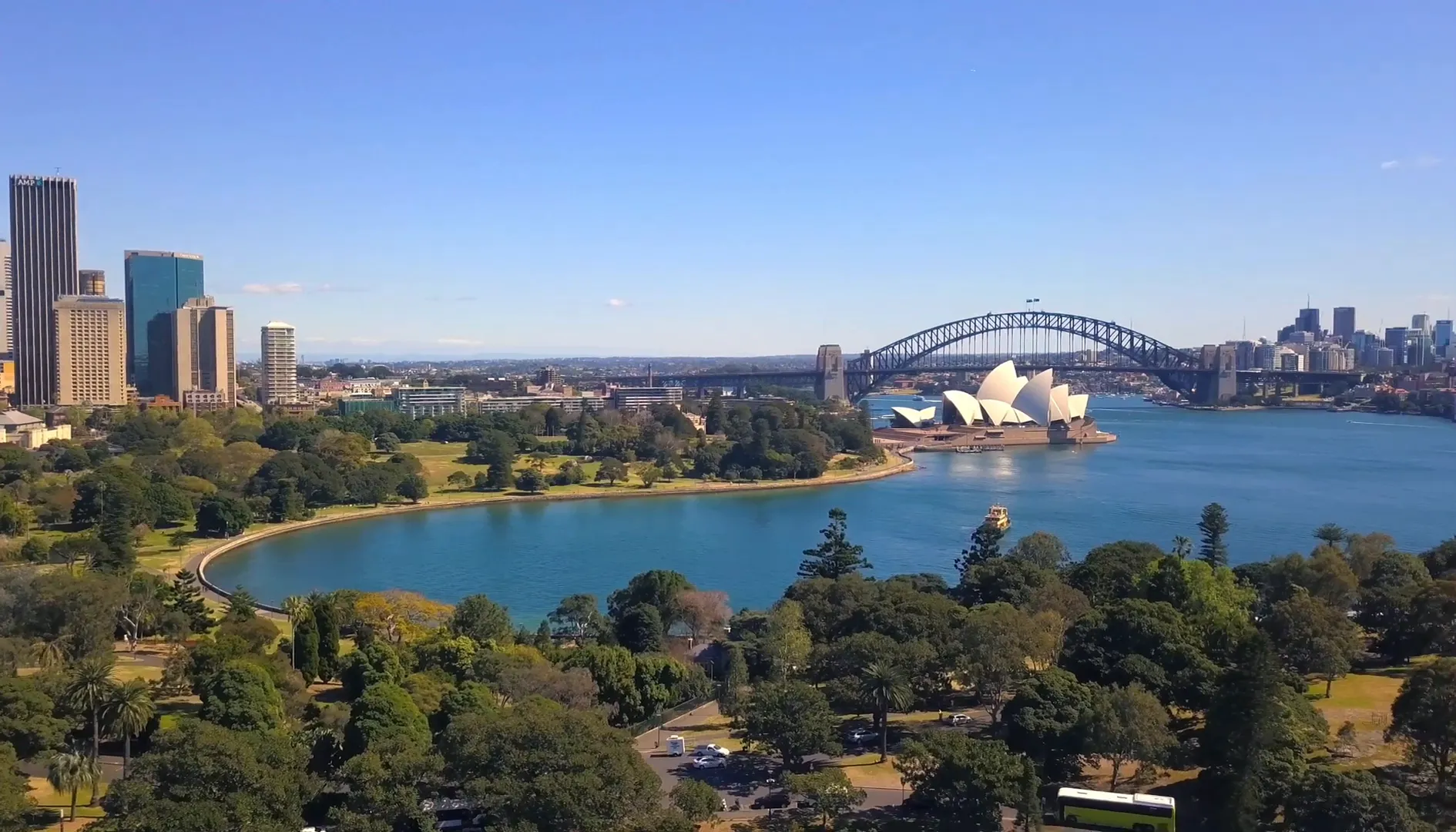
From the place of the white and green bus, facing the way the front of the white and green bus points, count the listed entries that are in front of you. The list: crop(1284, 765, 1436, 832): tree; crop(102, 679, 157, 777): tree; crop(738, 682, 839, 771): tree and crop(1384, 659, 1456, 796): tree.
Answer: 2

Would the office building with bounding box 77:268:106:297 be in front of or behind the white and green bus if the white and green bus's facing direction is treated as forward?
in front

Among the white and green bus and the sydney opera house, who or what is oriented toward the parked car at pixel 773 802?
the white and green bus

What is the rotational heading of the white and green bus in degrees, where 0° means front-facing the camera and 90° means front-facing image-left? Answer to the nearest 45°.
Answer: approximately 90°

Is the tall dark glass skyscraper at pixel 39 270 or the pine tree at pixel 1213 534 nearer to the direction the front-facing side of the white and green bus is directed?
the tall dark glass skyscraper

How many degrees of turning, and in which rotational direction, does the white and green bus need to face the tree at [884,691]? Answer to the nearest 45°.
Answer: approximately 45° to its right
